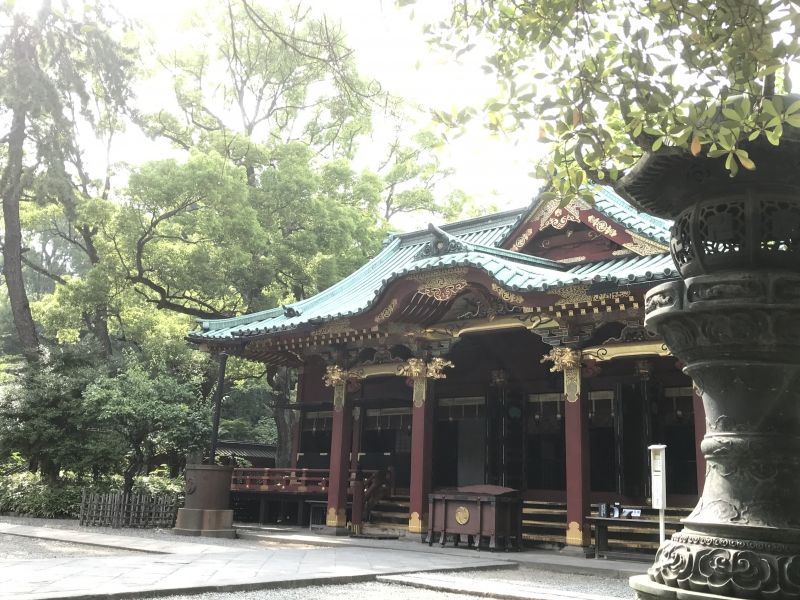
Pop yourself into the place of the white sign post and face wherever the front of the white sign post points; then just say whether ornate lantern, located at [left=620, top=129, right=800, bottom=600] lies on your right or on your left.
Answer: on your left

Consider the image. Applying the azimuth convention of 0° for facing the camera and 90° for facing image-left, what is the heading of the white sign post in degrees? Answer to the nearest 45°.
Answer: approximately 45°

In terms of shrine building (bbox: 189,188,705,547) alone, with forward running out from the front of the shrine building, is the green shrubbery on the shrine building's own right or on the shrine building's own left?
on the shrine building's own right

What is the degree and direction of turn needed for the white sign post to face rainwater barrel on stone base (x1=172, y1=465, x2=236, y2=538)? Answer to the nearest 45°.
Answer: approximately 45° to its right

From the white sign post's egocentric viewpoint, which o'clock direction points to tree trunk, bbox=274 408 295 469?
The tree trunk is roughly at 3 o'clock from the white sign post.

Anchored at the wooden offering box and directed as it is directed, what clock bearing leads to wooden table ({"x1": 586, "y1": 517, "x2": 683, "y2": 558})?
The wooden table is roughly at 8 o'clock from the wooden offering box.
